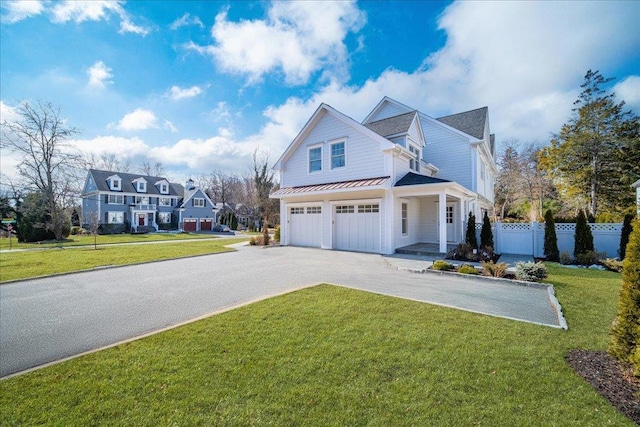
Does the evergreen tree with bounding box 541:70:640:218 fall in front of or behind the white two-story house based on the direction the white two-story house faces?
behind

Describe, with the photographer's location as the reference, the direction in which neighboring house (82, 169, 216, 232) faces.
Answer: facing the viewer

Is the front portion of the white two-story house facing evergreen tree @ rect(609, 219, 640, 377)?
no

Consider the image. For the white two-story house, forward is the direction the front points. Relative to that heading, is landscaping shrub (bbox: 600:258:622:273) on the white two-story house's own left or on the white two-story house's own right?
on the white two-story house's own left

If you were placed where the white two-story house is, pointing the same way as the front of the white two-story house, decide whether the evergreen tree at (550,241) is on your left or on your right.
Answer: on your left

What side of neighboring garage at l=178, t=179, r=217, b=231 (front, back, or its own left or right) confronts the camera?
front

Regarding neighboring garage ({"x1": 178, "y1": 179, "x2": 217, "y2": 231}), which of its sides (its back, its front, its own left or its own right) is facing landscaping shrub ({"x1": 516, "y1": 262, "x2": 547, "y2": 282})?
front

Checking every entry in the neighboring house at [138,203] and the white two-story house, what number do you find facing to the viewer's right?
0

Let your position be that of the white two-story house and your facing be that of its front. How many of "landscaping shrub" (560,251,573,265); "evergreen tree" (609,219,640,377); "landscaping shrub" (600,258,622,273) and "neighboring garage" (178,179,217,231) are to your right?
1

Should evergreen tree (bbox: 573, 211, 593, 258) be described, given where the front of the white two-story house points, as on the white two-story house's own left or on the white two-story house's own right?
on the white two-story house's own left
